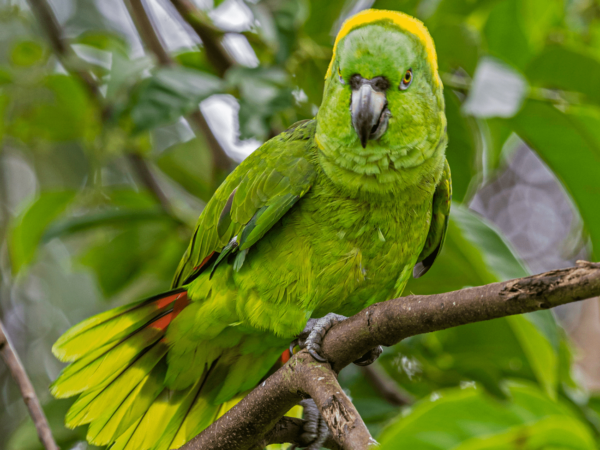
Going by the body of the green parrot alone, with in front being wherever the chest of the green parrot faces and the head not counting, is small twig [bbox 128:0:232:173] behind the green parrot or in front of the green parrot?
behind

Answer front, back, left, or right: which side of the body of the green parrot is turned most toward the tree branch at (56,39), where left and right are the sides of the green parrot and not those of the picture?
back

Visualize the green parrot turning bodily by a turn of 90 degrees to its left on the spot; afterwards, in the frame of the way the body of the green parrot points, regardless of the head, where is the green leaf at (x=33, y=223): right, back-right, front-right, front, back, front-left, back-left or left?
left

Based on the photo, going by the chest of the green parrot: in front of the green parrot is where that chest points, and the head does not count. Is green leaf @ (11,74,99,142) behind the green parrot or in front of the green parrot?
behind

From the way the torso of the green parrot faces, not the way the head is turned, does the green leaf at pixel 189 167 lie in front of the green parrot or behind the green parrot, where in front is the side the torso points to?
behind

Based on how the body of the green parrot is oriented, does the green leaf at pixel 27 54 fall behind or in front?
behind

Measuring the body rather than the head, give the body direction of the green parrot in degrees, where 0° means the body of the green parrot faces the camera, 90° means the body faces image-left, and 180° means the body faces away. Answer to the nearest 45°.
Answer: approximately 315°
